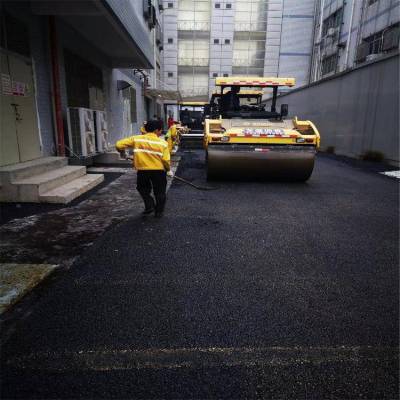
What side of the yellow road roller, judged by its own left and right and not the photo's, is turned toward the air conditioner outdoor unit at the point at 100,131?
right

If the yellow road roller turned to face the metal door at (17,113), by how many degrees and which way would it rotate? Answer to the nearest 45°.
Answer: approximately 90° to its right

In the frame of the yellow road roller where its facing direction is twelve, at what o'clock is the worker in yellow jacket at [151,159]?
The worker in yellow jacket is roughly at 1 o'clock from the yellow road roller.

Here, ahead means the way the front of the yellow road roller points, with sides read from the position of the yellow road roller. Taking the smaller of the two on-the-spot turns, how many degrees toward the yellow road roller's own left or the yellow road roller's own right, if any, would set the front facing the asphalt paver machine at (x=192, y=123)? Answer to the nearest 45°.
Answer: approximately 180°

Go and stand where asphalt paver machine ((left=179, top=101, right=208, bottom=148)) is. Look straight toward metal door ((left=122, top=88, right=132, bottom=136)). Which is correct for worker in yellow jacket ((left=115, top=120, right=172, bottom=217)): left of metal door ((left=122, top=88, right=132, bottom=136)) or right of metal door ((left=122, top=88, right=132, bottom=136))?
left

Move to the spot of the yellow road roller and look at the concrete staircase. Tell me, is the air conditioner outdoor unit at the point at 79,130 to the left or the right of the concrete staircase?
right

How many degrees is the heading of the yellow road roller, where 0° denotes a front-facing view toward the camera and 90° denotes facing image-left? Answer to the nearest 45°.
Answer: approximately 0°

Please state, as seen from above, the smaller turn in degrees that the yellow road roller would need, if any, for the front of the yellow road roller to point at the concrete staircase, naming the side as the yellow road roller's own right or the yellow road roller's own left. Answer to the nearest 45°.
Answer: approximately 45° to the yellow road roller's own right

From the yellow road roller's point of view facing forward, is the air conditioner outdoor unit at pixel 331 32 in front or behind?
behind

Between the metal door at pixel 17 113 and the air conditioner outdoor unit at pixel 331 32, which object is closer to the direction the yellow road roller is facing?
the metal door

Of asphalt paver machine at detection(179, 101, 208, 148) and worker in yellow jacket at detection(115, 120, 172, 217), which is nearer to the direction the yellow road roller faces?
the worker in yellow jacket
